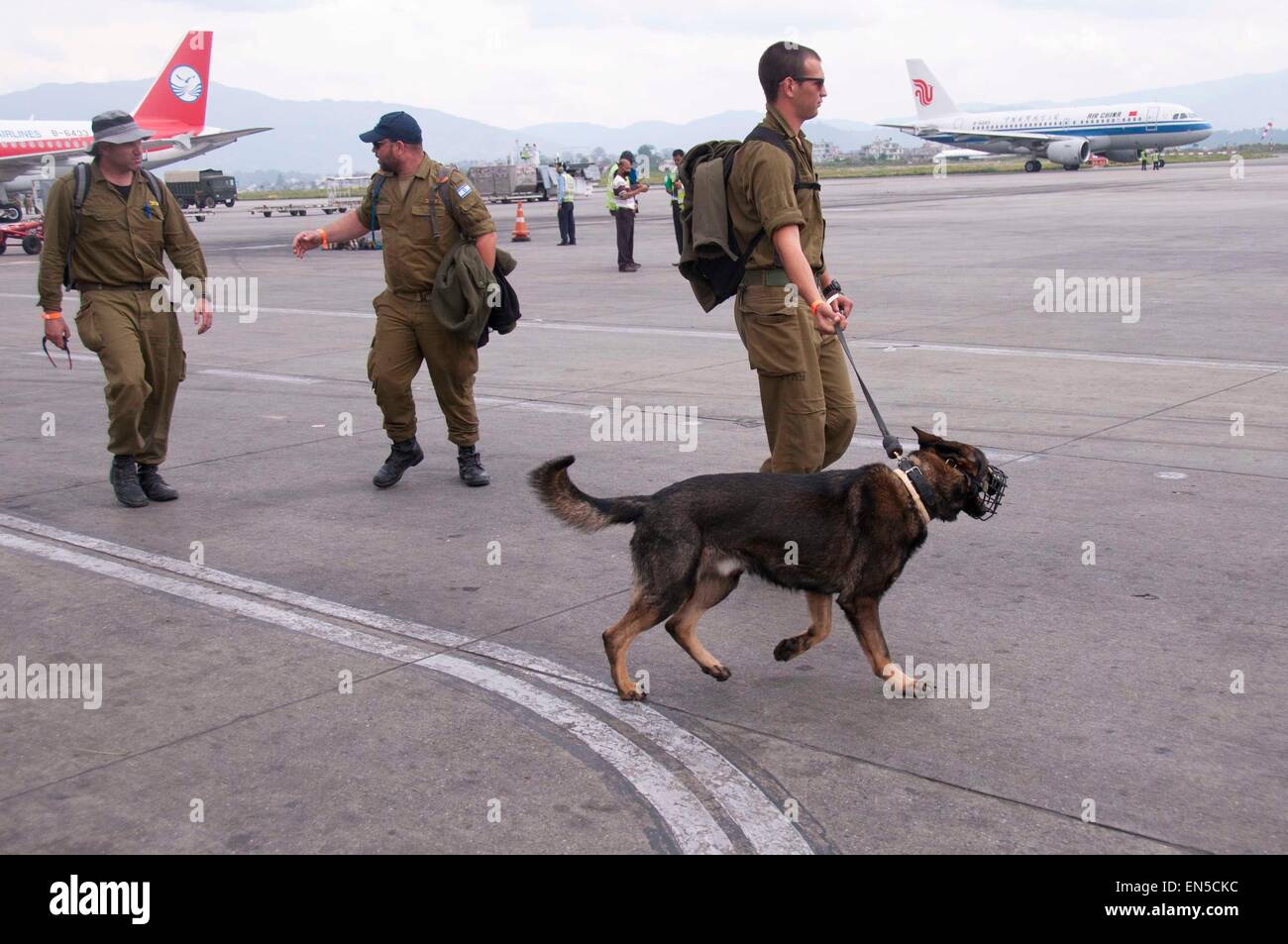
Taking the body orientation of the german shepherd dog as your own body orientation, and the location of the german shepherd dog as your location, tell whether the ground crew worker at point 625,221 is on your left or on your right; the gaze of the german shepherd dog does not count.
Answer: on your left

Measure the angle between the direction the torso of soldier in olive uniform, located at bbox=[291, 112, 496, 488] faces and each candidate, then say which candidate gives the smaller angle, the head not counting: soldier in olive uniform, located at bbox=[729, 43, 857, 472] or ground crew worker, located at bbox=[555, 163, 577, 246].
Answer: the soldier in olive uniform

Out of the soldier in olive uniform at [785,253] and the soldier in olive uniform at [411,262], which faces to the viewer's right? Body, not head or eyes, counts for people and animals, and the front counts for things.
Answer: the soldier in olive uniform at [785,253]

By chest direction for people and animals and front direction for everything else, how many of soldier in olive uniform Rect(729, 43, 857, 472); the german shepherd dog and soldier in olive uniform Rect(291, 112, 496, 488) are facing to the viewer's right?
2

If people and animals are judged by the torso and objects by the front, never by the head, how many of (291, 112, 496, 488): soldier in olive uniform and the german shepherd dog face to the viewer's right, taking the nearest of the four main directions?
1

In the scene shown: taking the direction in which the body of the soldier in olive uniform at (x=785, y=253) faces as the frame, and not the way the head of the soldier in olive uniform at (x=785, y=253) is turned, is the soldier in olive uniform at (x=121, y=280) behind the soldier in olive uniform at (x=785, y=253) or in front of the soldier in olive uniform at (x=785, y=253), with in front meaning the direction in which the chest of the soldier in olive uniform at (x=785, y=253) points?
behind

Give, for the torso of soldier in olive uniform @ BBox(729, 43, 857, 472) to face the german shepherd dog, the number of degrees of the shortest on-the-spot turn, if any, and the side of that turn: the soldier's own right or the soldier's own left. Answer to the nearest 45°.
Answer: approximately 90° to the soldier's own right

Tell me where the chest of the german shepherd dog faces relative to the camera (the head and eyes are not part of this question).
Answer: to the viewer's right

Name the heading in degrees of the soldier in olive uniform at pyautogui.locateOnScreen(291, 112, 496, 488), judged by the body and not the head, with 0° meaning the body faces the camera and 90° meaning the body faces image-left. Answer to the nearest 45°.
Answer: approximately 45°

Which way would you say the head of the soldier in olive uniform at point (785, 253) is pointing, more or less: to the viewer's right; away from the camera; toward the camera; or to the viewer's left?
to the viewer's right

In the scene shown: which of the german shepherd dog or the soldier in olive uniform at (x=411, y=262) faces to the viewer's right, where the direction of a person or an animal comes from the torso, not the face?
the german shepherd dog

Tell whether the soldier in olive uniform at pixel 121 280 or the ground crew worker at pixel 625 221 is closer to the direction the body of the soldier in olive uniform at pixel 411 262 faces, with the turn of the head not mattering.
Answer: the soldier in olive uniform

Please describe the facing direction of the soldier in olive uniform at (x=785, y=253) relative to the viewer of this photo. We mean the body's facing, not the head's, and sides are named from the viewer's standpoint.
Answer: facing to the right of the viewer

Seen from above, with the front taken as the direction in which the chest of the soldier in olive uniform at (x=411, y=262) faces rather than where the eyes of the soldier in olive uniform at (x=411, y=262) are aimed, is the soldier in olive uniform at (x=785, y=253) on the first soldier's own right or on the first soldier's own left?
on the first soldier's own left

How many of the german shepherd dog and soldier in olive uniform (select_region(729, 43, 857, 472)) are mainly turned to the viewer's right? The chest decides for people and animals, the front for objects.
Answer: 2

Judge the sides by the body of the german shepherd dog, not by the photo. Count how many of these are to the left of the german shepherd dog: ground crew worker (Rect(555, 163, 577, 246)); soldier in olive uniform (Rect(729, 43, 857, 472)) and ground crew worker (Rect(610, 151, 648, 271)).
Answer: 3

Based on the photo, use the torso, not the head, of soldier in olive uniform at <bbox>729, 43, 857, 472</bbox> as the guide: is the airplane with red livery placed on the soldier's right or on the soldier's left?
on the soldier's left
